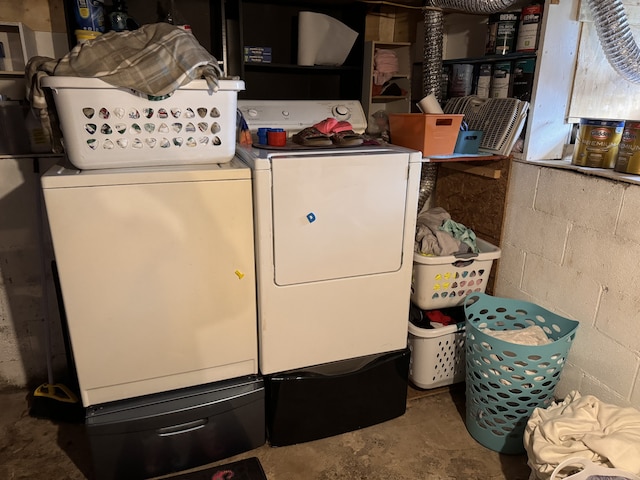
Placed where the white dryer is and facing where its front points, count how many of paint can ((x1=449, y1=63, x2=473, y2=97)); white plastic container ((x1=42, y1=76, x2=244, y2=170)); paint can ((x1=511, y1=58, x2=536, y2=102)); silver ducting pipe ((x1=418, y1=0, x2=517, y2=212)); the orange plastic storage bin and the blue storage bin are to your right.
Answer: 1

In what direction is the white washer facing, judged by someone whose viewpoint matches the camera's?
facing the viewer

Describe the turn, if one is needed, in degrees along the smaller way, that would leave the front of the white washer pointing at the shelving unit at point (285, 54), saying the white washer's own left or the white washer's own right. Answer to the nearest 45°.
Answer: approximately 135° to the white washer's own left

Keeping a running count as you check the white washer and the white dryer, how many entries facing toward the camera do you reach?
2

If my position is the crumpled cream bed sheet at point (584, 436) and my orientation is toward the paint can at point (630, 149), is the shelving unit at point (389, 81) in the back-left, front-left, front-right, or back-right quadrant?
front-left

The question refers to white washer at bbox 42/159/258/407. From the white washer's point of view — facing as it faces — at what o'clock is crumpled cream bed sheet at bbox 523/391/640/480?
The crumpled cream bed sheet is roughly at 10 o'clock from the white washer.

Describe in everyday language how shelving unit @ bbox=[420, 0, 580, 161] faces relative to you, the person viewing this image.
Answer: facing the viewer and to the left of the viewer

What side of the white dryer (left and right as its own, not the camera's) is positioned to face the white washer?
right

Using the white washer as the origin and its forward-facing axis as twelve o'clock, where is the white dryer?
The white dryer is roughly at 9 o'clock from the white washer.

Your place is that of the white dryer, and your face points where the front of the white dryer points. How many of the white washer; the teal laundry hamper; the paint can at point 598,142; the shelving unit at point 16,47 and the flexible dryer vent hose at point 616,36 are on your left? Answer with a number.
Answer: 3

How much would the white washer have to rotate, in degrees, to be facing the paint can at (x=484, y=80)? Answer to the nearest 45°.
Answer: approximately 90° to its left

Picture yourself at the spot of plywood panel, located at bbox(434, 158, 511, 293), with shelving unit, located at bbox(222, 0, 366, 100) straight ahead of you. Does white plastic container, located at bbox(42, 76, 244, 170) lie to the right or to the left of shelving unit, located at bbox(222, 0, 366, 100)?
left

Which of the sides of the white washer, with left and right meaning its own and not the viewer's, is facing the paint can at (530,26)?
left

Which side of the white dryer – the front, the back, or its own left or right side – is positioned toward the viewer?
front

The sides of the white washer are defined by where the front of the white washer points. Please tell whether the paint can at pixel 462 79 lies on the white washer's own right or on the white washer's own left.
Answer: on the white washer's own left
